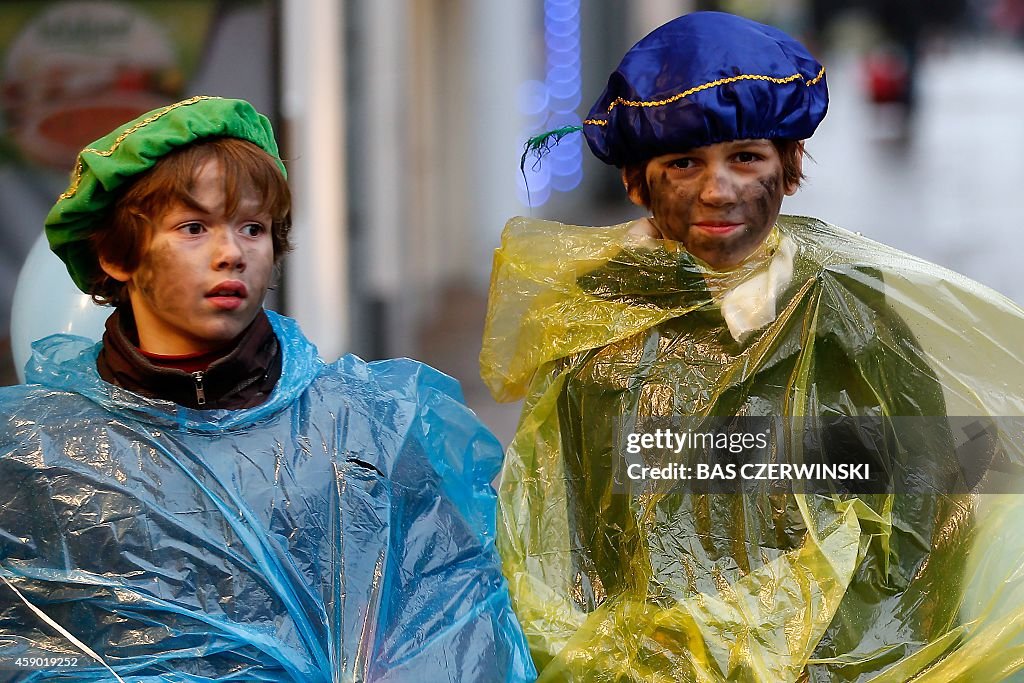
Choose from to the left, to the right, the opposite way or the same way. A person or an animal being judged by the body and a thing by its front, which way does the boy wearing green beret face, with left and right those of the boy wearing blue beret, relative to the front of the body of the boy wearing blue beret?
the same way

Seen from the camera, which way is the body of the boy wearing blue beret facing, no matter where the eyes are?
toward the camera

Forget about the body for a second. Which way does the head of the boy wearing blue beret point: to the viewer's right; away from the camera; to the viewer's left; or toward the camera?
toward the camera

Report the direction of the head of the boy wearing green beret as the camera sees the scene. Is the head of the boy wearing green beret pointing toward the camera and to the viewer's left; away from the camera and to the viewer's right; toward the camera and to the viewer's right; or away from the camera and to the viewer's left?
toward the camera and to the viewer's right

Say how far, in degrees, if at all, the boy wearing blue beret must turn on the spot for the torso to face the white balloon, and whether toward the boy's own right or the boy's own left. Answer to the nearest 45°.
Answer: approximately 90° to the boy's own right

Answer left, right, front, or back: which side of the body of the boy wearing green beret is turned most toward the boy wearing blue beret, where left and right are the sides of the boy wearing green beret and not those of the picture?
left

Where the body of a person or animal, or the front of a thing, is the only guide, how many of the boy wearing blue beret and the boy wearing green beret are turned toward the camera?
2

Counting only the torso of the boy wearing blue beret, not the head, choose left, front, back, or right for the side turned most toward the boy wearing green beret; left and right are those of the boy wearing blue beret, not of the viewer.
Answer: right

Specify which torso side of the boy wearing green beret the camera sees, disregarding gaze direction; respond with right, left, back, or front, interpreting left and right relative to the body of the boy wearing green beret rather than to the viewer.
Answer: front
